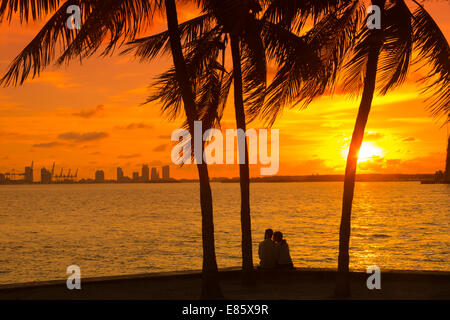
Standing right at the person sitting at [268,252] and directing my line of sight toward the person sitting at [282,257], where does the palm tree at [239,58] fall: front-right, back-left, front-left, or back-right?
back-right

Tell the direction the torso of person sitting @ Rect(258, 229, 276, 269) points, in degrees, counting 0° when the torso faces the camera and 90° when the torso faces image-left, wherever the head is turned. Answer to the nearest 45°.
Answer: approximately 180°
